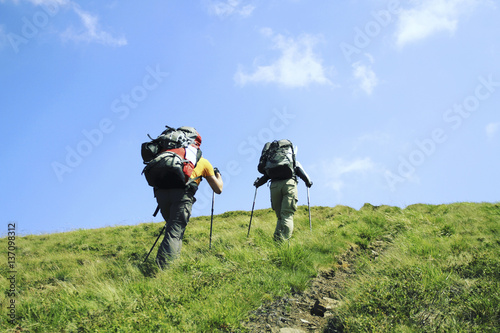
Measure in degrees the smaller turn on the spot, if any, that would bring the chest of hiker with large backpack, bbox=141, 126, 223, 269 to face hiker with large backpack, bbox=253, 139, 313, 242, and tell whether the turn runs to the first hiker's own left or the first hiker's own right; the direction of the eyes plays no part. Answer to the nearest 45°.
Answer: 0° — they already face them

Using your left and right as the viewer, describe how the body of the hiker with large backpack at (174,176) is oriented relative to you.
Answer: facing away from the viewer and to the right of the viewer
